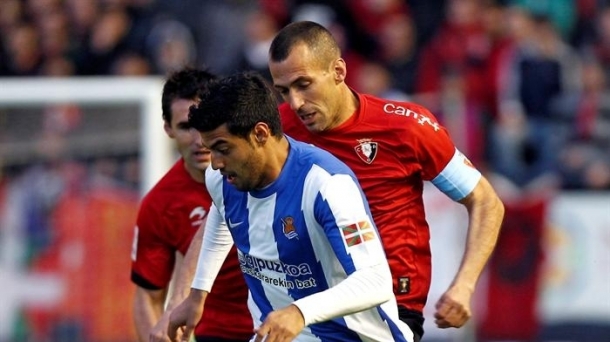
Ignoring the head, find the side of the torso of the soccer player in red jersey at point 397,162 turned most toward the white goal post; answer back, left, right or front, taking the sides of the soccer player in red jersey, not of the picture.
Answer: right

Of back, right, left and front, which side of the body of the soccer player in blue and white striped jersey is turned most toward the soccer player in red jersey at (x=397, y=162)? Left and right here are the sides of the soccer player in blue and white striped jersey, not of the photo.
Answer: back

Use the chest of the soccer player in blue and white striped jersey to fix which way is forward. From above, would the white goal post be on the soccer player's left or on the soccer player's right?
on the soccer player's right

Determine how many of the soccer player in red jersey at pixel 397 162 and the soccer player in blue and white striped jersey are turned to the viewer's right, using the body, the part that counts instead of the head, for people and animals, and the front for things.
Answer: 0

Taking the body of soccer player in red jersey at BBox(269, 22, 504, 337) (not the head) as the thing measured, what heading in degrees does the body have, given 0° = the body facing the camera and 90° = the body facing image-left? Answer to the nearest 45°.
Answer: approximately 45°
